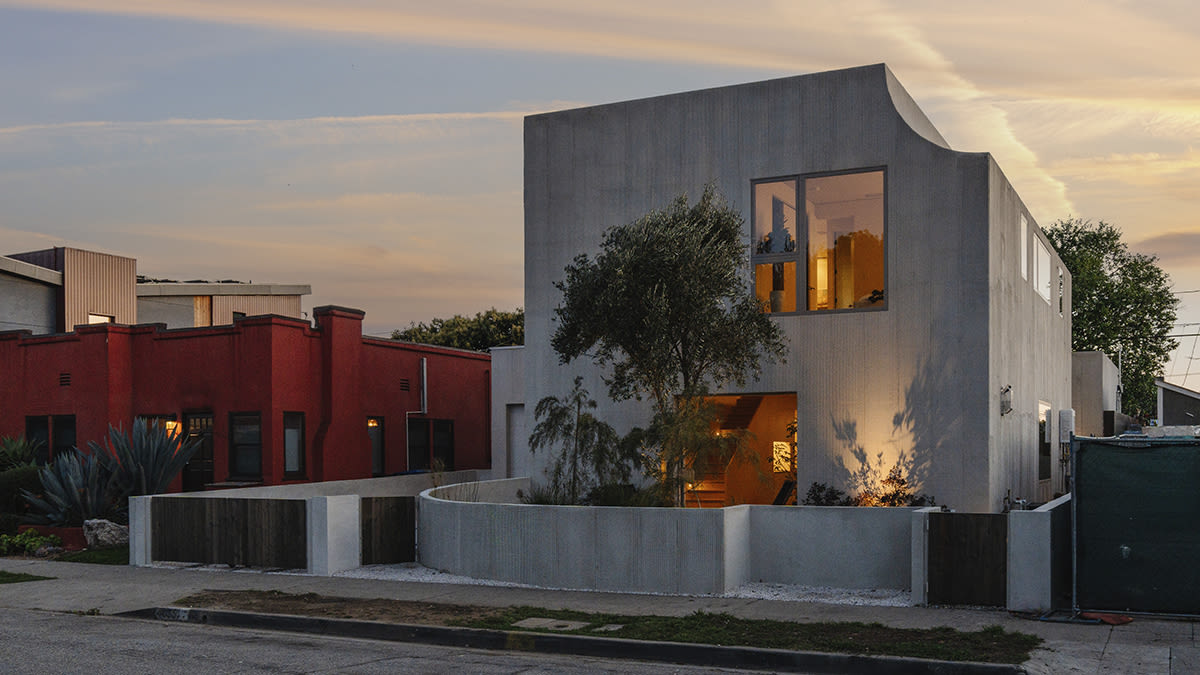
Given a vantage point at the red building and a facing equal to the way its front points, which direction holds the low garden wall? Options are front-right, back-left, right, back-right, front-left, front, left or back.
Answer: front-left

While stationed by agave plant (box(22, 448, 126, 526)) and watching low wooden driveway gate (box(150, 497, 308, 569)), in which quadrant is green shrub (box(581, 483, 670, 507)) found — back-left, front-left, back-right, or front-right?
front-left

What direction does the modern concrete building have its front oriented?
toward the camera

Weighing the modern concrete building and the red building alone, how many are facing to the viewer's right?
0

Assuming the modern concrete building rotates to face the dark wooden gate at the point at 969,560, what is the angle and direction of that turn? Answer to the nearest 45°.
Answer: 0° — it already faces it

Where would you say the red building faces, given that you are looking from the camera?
facing the viewer and to the left of the viewer

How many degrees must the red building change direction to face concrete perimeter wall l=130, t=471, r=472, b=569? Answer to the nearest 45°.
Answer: approximately 45° to its left

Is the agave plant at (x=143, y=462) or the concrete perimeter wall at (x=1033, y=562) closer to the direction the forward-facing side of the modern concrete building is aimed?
the concrete perimeter wall

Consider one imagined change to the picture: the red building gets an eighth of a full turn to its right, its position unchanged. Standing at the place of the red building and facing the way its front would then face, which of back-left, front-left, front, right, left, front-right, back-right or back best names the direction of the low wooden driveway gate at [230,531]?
left

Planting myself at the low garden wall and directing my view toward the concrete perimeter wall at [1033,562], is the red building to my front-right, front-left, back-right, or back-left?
back-left

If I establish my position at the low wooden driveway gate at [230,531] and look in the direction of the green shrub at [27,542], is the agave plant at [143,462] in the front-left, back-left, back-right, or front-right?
front-right

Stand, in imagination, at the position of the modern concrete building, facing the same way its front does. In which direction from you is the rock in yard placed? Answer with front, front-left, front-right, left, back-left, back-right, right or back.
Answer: right

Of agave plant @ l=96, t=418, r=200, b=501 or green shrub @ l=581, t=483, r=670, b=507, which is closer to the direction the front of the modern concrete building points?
the green shrub
